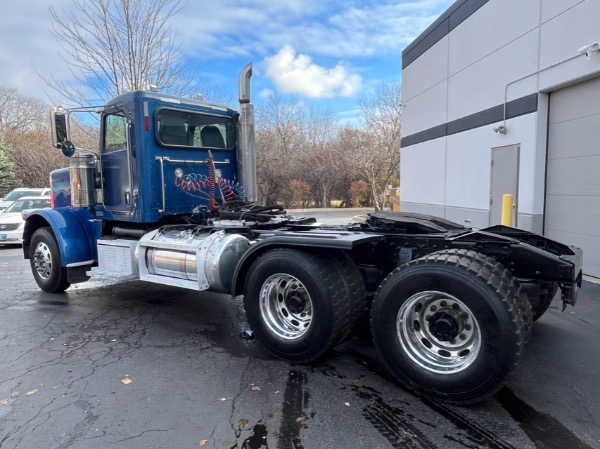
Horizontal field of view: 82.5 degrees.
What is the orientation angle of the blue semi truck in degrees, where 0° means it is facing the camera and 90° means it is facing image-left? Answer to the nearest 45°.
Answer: approximately 135°

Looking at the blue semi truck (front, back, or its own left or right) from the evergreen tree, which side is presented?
front
